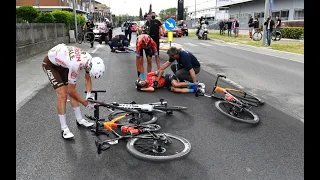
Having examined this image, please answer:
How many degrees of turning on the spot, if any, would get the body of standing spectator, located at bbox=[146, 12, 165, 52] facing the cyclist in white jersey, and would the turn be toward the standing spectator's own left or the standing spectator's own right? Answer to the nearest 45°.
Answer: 0° — they already face them

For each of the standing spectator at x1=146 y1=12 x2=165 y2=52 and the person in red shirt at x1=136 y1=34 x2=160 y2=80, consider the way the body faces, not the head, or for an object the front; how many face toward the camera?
2

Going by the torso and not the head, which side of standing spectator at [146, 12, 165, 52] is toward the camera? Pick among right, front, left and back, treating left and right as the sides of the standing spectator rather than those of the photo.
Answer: front

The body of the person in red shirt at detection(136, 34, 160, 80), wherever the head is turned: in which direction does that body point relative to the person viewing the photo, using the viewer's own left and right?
facing the viewer

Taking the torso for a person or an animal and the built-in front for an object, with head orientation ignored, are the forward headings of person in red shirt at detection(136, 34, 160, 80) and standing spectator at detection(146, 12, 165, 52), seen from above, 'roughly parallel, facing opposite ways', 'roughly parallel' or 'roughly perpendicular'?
roughly parallel

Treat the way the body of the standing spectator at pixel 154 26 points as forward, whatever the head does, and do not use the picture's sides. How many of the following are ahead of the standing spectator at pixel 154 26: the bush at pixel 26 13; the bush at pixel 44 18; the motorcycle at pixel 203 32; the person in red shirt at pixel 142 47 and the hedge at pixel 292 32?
1

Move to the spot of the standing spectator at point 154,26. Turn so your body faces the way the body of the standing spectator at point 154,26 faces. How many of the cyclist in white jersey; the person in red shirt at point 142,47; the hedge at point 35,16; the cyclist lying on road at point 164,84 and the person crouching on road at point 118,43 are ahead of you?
3

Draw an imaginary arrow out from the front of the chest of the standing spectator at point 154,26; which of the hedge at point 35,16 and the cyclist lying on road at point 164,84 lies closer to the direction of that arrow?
the cyclist lying on road

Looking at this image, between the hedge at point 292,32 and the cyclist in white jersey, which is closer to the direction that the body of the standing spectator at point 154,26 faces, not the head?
the cyclist in white jersey

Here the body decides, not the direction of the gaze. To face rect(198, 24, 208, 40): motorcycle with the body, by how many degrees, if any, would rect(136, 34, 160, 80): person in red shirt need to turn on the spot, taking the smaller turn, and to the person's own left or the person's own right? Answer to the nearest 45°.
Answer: approximately 180°

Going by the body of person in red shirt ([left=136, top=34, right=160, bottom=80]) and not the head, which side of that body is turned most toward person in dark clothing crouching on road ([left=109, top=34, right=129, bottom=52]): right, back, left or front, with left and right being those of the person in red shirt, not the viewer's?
back

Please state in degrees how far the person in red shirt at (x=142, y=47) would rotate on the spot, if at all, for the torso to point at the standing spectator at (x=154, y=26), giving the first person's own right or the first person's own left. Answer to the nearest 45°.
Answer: approximately 180°

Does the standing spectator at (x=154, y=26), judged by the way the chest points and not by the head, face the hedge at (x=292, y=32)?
no

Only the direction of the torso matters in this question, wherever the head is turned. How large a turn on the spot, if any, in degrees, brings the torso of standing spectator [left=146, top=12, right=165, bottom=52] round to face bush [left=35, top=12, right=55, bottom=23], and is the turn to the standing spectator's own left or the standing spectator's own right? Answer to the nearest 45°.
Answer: approximately 135° to the standing spectator's own right

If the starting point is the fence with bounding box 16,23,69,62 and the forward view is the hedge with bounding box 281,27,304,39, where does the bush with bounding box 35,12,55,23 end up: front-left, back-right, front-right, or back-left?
front-left

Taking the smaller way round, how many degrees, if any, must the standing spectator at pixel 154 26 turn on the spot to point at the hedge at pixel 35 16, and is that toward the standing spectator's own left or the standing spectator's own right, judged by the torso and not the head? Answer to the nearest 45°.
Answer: approximately 135° to the standing spectator's own right
